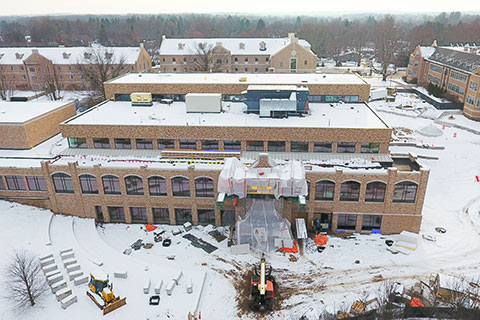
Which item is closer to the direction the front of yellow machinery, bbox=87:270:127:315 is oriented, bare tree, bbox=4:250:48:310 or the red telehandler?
the red telehandler

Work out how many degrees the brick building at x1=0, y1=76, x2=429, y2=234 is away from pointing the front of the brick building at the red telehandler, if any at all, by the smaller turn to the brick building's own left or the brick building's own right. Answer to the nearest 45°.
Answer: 0° — it already faces it

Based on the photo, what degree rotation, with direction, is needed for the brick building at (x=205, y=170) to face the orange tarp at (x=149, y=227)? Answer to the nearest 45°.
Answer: approximately 90° to its right

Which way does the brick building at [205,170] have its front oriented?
toward the camera

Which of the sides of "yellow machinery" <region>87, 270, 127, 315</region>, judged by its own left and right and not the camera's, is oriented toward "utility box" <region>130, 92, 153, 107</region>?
left

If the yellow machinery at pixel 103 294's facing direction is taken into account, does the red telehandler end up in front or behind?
in front

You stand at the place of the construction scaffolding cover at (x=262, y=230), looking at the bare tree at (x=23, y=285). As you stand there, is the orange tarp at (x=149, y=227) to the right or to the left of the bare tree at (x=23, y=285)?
right

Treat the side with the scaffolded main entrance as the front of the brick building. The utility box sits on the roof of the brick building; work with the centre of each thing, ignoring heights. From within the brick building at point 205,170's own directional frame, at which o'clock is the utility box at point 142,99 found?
The utility box is roughly at 5 o'clock from the brick building.
